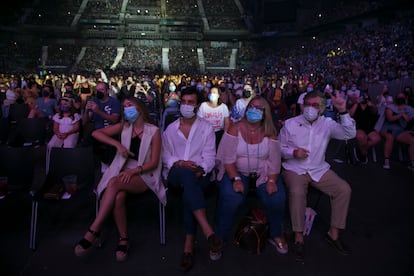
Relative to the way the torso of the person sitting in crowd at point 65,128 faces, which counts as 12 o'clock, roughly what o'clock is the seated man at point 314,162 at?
The seated man is roughly at 11 o'clock from the person sitting in crowd.

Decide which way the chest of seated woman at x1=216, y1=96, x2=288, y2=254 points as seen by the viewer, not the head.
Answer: toward the camera

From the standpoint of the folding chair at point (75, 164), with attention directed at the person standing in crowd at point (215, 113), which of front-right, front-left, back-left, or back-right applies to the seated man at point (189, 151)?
front-right

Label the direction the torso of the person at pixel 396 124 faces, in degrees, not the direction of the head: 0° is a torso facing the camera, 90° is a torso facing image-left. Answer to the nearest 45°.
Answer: approximately 0°

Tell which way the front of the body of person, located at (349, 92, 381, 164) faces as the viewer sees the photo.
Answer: toward the camera

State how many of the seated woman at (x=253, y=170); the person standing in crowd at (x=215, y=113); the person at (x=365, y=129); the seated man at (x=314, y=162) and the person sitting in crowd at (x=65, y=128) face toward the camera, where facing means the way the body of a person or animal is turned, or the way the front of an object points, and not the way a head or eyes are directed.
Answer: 5

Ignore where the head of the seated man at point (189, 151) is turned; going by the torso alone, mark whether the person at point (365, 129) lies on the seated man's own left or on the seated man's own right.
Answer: on the seated man's own left

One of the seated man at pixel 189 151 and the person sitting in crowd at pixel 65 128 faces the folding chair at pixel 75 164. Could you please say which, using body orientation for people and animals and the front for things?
the person sitting in crowd

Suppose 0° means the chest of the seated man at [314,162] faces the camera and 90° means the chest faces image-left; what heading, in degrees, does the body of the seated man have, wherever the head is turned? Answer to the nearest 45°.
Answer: approximately 0°

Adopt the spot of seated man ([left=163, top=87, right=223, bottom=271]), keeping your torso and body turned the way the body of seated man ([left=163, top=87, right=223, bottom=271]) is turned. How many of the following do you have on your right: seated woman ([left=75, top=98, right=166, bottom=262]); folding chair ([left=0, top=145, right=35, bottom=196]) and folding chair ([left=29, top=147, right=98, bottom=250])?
3

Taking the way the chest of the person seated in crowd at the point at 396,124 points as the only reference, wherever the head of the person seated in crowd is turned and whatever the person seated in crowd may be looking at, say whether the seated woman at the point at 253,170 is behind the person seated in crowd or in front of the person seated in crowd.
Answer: in front

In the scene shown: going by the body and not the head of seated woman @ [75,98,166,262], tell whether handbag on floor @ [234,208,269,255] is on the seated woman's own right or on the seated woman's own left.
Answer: on the seated woman's own left

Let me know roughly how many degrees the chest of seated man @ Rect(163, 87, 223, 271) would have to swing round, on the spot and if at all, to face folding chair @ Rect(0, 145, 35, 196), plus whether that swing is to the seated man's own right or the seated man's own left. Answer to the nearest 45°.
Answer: approximately 90° to the seated man's own right

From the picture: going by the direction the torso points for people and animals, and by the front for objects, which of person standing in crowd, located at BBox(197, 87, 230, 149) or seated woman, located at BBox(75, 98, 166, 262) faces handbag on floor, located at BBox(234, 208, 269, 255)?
the person standing in crowd

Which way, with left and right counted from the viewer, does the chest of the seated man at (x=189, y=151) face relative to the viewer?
facing the viewer

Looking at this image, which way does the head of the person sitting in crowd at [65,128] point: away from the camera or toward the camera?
toward the camera

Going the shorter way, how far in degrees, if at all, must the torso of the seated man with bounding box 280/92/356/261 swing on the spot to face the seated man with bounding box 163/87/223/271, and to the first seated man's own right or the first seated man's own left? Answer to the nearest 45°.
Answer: approximately 90° to the first seated man's own right

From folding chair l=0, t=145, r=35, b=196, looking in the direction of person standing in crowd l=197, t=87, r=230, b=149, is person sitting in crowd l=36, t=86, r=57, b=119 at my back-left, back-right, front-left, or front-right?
front-left
